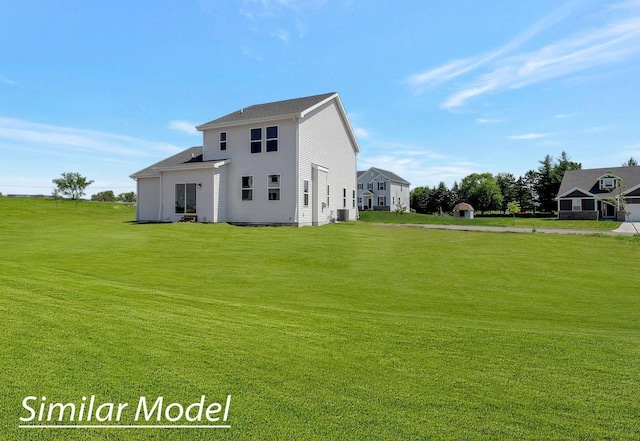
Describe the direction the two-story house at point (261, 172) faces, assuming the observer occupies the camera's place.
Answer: facing away from the viewer and to the right of the viewer

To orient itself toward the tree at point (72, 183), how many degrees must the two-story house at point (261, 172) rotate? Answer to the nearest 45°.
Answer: approximately 90° to its left

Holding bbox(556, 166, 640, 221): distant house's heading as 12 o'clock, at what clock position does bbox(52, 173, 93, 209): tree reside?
The tree is roughly at 2 o'clock from the distant house.

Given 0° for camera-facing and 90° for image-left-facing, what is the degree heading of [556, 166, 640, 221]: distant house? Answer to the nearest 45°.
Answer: approximately 0°

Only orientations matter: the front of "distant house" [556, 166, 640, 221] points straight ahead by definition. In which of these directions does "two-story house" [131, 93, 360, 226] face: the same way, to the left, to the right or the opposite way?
the opposite way

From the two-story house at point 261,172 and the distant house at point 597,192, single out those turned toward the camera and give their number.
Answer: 1
